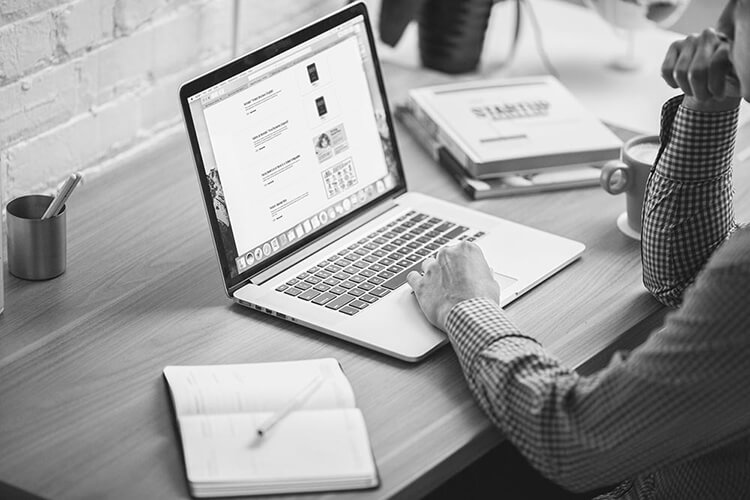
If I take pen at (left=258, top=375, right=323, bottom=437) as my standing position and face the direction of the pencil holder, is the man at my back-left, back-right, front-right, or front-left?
back-right

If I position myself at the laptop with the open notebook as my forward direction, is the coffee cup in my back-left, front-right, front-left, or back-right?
back-left

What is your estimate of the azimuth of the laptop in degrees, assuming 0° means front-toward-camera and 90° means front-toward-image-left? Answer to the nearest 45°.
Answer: approximately 315°

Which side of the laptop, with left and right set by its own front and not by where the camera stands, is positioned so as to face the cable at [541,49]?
left

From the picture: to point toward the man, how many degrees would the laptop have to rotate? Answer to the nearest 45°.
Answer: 0° — it already faces them
